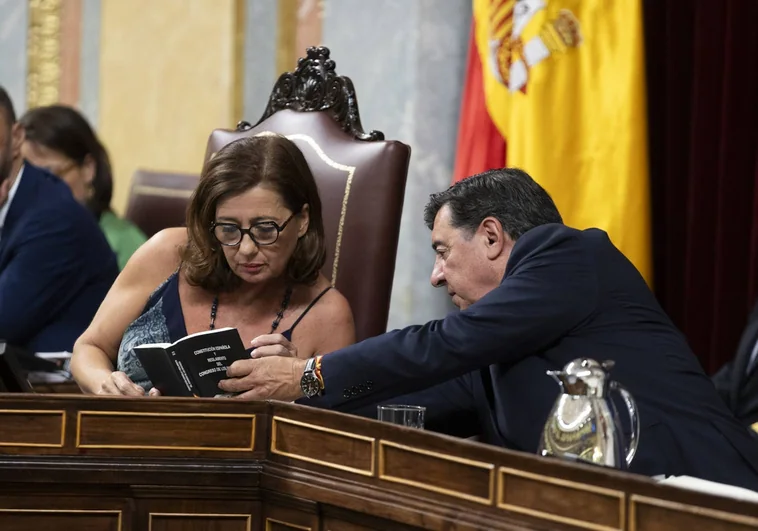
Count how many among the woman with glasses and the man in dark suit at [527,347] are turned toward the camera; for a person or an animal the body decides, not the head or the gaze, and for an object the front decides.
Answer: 1

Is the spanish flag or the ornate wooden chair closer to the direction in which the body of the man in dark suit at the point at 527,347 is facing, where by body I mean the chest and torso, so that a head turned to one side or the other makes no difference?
the ornate wooden chair

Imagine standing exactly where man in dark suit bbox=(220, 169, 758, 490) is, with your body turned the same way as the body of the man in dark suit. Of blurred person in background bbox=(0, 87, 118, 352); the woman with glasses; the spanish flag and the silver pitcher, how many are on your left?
1

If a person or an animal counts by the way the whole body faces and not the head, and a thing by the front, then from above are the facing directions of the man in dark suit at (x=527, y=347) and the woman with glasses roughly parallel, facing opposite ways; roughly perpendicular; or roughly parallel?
roughly perpendicular

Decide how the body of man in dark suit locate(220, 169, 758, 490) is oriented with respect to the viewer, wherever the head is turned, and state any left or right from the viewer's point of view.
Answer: facing to the left of the viewer

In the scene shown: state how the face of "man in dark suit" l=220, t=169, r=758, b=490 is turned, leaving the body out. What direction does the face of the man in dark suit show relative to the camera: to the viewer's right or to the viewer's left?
to the viewer's left

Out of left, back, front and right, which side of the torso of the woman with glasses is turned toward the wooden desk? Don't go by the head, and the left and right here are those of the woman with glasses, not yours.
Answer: front

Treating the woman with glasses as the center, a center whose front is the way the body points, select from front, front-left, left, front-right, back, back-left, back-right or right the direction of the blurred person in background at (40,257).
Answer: back-right

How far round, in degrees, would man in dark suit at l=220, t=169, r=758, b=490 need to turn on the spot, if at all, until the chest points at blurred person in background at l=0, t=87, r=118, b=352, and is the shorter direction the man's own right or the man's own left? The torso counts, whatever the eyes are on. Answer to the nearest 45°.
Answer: approximately 45° to the man's own right

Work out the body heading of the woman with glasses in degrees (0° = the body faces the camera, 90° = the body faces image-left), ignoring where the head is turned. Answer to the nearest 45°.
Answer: approximately 0°

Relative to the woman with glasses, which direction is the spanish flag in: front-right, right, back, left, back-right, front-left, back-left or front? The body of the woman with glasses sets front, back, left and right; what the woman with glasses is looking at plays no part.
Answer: back-left
